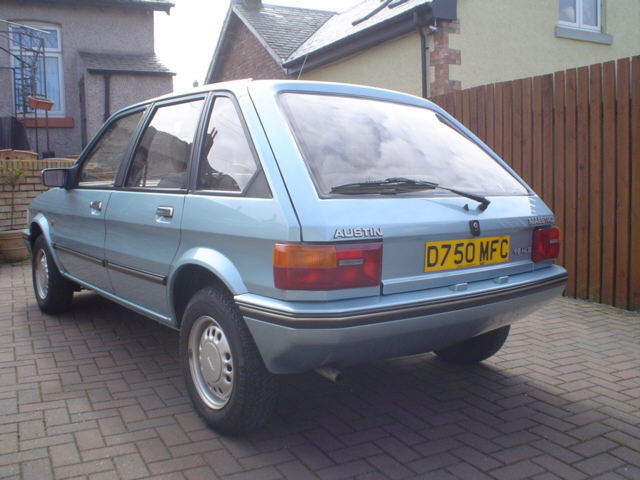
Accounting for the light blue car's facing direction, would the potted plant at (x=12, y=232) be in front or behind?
in front

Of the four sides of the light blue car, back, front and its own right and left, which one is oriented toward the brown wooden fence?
right

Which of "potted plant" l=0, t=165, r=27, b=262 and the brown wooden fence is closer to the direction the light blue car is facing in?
the potted plant

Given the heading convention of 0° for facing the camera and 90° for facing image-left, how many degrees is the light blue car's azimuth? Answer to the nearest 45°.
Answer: approximately 135°
